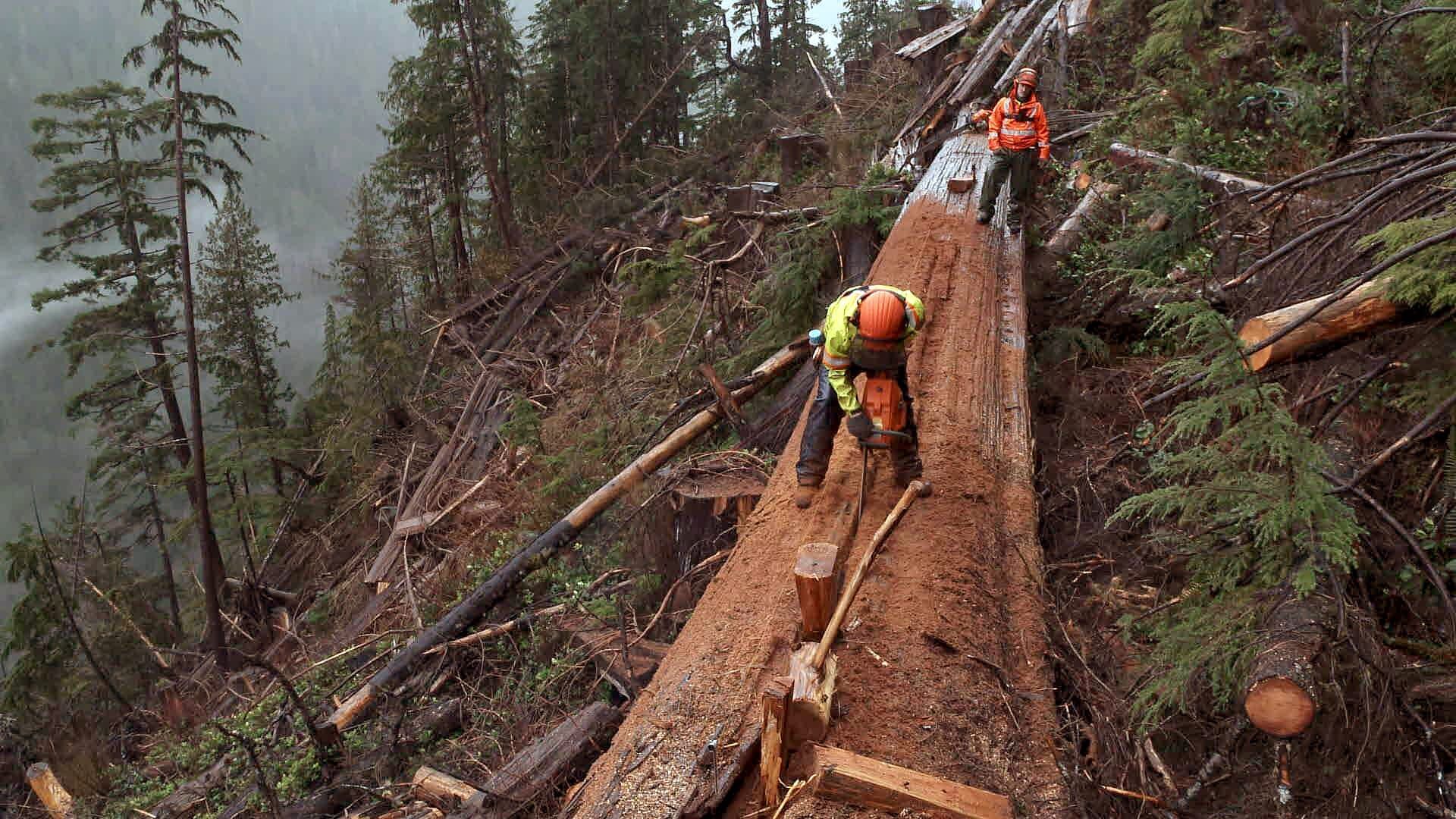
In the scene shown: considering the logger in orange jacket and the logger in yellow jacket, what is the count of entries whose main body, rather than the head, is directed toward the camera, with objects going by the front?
2

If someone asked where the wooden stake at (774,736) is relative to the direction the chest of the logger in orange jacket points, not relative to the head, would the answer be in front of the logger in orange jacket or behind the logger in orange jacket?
in front

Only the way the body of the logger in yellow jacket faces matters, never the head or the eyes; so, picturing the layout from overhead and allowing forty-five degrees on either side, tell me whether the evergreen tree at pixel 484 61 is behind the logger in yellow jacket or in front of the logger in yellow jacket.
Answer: behind

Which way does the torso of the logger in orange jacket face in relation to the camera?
toward the camera

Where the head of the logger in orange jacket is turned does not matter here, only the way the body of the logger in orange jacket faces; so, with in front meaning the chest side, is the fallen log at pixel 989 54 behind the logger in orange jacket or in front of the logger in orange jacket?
behind

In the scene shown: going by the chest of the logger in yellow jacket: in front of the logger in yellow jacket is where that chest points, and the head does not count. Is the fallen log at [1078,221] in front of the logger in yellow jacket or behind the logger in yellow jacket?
behind

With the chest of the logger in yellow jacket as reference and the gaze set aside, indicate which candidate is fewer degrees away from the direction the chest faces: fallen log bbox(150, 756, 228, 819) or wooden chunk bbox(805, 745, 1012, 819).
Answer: the wooden chunk

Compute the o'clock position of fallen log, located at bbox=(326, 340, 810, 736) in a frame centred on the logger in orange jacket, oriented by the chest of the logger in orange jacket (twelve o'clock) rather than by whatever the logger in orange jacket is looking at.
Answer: The fallen log is roughly at 2 o'clock from the logger in orange jacket.

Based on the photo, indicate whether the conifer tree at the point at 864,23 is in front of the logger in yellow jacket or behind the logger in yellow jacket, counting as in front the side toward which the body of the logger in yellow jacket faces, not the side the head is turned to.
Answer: behind

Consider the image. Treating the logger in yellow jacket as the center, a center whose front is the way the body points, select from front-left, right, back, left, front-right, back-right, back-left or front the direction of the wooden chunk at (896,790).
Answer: front

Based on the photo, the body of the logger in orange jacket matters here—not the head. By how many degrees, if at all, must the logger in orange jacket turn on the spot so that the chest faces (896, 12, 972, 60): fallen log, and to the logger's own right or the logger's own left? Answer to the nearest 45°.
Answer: approximately 180°

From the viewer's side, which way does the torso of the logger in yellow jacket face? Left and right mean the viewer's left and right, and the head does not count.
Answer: facing the viewer

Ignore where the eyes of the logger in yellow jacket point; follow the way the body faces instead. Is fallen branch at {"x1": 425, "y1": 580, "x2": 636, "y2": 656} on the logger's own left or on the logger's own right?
on the logger's own right

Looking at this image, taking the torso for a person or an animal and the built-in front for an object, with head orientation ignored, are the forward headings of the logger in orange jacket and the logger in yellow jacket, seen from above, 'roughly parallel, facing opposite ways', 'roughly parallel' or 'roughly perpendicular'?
roughly parallel

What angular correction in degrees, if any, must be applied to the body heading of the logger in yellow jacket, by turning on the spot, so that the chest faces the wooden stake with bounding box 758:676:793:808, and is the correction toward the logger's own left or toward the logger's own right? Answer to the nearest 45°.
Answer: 0° — they already face it

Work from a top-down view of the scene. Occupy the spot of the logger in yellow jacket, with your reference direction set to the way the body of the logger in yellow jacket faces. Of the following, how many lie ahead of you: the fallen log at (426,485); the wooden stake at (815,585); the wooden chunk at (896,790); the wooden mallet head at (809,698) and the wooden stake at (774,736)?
4

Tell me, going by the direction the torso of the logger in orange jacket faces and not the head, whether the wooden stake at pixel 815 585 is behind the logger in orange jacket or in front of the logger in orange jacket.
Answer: in front
